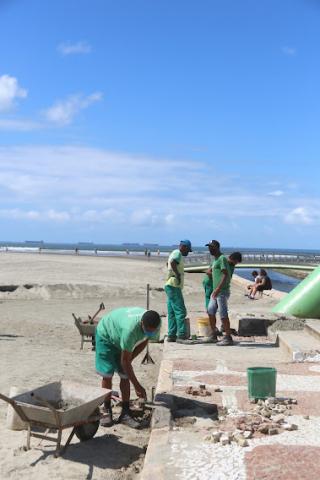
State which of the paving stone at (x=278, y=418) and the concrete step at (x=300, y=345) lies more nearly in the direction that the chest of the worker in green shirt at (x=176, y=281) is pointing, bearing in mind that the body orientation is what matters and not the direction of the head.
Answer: the concrete step

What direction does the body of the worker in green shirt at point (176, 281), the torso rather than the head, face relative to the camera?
to the viewer's right

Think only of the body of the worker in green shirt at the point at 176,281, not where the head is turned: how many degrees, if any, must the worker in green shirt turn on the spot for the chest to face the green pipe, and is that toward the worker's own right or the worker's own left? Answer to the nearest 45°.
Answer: approximately 45° to the worker's own left

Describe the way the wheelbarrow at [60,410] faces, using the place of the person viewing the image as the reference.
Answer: facing away from the viewer and to the right of the viewer
